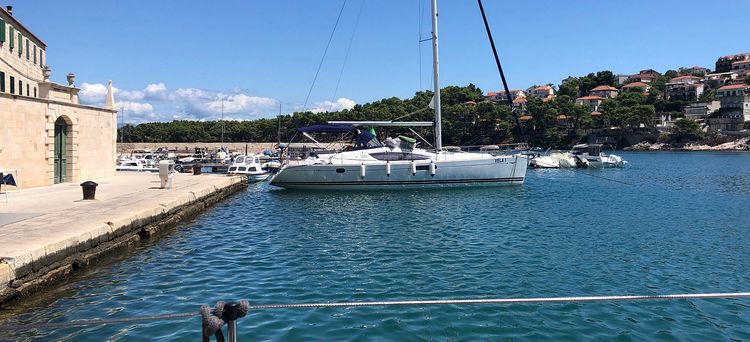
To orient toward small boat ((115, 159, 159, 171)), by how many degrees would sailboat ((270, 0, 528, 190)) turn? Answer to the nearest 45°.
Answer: approximately 135° to its left

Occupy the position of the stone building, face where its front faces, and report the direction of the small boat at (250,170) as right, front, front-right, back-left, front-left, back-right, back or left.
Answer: left

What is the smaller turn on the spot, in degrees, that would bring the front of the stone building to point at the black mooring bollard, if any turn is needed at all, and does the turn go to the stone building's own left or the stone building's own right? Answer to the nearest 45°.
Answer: approximately 45° to the stone building's own right

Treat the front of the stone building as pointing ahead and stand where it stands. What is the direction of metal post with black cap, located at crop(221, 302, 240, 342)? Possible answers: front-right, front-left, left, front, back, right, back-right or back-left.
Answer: front-right

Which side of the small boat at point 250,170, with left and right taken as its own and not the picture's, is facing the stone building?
right

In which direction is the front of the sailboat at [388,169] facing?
to the viewer's right

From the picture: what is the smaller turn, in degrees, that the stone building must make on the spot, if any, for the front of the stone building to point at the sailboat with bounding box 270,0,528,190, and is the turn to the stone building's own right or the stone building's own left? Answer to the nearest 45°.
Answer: approximately 45° to the stone building's own left
